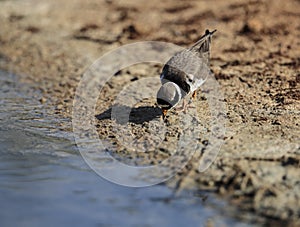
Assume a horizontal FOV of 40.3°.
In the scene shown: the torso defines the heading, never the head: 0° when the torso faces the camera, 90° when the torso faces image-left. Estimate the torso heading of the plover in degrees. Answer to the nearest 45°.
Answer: approximately 45°
